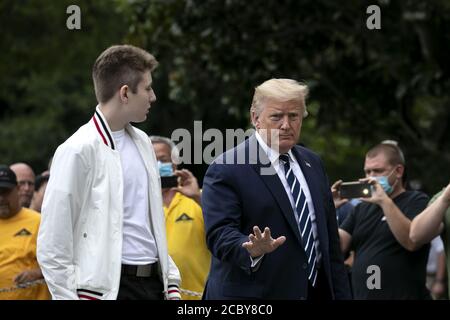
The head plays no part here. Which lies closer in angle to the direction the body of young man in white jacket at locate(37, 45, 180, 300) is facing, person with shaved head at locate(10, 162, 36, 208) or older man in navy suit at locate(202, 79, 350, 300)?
the older man in navy suit

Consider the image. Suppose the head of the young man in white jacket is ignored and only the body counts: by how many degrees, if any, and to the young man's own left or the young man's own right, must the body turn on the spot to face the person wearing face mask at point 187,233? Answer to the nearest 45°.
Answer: approximately 135° to the young man's own left

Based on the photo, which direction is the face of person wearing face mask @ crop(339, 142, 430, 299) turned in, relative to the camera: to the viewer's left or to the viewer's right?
to the viewer's left

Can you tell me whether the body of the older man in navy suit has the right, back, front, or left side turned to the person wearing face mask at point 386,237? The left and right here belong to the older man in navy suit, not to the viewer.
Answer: left

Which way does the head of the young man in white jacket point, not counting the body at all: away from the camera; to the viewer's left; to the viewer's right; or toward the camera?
to the viewer's right

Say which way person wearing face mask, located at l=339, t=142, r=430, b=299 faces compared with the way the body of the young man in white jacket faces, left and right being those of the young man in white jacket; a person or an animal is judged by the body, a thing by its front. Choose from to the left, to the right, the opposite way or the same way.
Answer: to the right

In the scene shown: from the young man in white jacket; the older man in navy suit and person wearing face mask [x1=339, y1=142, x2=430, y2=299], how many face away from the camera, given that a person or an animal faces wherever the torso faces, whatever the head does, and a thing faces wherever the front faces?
0

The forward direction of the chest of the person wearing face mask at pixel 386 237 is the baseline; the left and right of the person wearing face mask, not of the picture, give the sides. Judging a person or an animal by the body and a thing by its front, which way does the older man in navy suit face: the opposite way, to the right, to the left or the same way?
to the left

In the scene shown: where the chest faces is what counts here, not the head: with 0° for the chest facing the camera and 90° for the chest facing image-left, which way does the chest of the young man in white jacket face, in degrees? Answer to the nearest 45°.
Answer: approximately 315°

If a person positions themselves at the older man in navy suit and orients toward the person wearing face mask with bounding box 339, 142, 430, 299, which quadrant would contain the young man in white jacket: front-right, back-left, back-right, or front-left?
back-left

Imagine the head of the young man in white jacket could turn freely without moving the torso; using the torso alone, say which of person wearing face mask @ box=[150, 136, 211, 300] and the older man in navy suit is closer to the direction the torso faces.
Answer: the older man in navy suit

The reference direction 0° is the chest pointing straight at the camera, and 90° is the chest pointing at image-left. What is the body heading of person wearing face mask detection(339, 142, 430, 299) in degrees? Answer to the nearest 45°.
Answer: approximately 45°

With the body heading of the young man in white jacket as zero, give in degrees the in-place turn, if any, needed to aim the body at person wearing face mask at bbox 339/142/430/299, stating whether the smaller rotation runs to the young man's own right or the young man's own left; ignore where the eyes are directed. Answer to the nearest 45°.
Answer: approximately 90° to the young man's own left
